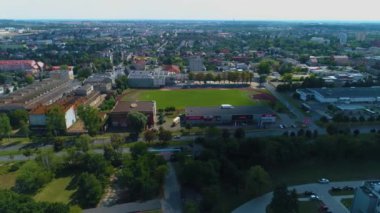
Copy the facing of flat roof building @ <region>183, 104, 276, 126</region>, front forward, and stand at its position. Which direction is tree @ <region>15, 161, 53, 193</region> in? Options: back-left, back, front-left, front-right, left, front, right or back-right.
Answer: front-right

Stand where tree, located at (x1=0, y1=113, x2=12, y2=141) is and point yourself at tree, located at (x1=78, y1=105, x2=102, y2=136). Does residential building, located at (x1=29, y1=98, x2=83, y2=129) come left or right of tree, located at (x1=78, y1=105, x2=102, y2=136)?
left

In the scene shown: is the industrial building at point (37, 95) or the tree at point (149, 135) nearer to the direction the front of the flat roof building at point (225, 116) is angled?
the tree

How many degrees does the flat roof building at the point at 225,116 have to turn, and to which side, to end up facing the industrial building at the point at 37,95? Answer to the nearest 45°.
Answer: approximately 90° to its right

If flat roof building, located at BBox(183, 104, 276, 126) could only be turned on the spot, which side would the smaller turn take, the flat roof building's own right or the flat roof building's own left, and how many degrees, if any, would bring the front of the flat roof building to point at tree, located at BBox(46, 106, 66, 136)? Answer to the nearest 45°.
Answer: approximately 90° to the flat roof building's own right

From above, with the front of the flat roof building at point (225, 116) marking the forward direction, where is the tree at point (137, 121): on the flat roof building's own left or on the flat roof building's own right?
on the flat roof building's own right

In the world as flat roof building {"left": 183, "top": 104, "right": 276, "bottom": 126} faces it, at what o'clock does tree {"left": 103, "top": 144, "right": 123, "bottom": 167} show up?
The tree is roughly at 1 o'clock from the flat roof building.

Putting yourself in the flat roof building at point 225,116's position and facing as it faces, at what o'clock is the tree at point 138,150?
The tree is roughly at 1 o'clock from the flat roof building.
